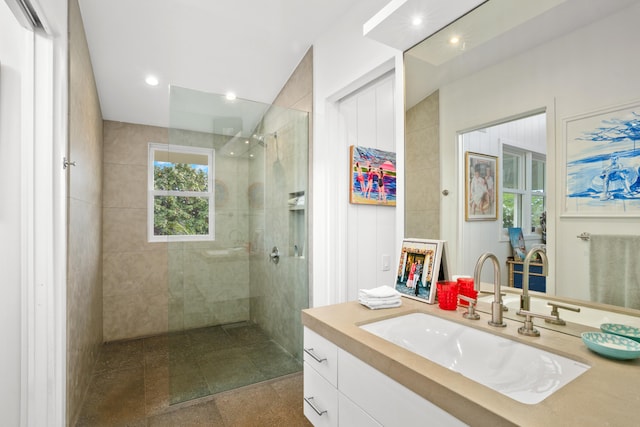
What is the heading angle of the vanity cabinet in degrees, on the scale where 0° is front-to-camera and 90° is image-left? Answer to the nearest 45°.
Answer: approximately 45°

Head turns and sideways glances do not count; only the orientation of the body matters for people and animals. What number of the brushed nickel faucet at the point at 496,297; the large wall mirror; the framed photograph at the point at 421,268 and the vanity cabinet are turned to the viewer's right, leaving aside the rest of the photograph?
0

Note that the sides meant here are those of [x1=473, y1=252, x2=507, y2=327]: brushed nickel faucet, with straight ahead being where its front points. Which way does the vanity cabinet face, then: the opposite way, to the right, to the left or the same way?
the same way

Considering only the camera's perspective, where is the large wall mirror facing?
facing the viewer and to the left of the viewer

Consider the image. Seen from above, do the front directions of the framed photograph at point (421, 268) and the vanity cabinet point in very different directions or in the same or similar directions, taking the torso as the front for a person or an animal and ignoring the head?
same or similar directions

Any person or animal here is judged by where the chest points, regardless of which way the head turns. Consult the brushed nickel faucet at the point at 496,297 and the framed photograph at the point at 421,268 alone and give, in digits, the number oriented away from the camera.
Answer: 0

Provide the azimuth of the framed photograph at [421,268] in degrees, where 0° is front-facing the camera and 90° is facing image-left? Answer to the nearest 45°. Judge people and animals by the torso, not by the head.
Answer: approximately 45°

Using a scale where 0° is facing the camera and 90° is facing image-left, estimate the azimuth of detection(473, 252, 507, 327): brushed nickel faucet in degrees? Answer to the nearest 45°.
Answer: approximately 45°

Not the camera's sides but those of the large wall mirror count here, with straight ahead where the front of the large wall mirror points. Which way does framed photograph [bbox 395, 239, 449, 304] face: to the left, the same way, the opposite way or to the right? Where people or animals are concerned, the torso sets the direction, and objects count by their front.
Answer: the same way

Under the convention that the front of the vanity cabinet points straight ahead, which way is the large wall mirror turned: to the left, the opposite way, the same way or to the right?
the same way
